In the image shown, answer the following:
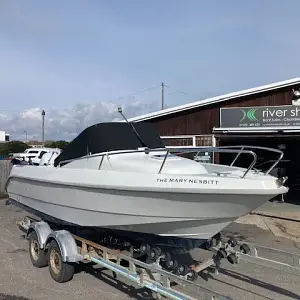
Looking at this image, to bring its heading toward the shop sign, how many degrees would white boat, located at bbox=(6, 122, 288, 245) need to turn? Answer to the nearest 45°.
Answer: approximately 90° to its left

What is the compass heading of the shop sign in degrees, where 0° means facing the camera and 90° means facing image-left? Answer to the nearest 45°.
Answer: approximately 0°

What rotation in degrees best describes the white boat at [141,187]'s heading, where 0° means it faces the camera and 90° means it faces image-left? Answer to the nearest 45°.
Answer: approximately 315°

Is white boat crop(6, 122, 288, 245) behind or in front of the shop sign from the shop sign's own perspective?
in front
